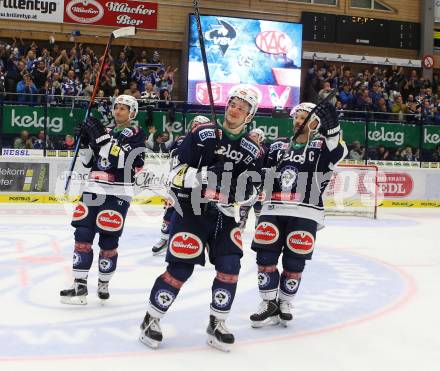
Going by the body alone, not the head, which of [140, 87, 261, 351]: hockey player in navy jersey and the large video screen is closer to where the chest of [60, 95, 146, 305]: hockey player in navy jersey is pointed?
the hockey player in navy jersey

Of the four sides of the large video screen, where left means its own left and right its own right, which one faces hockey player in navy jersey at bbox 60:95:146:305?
front

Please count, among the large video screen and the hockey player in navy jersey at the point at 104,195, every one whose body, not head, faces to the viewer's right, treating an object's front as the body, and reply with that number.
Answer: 0

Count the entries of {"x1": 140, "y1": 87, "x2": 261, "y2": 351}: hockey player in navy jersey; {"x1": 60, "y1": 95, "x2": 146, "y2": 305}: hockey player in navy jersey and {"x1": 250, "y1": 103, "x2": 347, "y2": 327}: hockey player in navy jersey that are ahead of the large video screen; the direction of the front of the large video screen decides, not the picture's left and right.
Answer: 3

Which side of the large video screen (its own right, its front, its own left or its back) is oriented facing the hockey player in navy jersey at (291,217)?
front

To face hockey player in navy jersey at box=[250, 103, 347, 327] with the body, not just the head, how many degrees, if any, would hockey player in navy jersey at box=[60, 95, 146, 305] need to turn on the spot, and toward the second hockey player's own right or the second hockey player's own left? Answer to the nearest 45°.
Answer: approximately 90° to the second hockey player's own left

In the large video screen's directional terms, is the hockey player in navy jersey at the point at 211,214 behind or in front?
in front

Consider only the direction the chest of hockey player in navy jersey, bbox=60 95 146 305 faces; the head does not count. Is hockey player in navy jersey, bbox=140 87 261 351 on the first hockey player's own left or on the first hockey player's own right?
on the first hockey player's own left

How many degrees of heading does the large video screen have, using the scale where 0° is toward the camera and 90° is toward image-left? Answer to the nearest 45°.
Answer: approximately 0°

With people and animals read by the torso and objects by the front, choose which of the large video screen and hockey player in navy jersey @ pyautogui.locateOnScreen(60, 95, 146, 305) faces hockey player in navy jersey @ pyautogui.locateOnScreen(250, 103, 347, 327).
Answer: the large video screen
